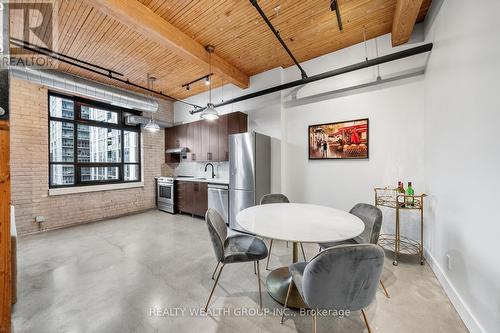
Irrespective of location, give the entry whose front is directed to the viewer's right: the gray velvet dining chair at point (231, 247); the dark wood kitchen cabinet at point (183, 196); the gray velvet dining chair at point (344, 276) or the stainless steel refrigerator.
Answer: the gray velvet dining chair at point (231, 247)

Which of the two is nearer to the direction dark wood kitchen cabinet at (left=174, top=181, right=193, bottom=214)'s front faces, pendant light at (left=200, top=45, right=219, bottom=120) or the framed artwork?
the pendant light

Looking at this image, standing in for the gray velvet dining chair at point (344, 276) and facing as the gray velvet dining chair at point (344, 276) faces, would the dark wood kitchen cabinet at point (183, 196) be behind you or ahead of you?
ahead

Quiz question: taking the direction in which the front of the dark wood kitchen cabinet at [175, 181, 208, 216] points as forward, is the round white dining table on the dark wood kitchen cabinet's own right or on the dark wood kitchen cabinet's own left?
on the dark wood kitchen cabinet's own left

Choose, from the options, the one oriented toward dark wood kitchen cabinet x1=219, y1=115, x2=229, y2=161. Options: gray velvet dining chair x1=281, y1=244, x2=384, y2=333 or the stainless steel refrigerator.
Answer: the gray velvet dining chair

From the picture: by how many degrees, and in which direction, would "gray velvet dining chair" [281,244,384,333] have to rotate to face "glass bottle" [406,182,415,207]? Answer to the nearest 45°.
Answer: approximately 90° to its right

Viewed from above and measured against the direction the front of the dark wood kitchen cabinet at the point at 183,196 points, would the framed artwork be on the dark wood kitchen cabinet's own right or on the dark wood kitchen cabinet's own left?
on the dark wood kitchen cabinet's own left

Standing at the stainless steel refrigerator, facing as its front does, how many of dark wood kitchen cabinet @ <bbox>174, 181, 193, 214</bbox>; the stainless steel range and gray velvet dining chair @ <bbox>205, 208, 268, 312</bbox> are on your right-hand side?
2

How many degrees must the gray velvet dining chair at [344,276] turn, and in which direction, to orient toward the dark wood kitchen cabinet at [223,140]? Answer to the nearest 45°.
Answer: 0° — it already faces it

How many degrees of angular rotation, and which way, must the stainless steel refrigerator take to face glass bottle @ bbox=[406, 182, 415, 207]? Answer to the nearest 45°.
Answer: approximately 90° to its left

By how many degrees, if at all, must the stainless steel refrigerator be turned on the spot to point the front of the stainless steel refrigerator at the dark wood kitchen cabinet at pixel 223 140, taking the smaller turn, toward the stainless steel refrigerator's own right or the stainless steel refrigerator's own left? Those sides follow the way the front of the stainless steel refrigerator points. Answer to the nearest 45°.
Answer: approximately 90° to the stainless steel refrigerator's own right

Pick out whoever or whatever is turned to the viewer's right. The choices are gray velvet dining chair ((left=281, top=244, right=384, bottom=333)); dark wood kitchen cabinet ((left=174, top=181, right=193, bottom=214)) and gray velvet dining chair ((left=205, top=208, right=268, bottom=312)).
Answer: gray velvet dining chair ((left=205, top=208, right=268, bottom=312))

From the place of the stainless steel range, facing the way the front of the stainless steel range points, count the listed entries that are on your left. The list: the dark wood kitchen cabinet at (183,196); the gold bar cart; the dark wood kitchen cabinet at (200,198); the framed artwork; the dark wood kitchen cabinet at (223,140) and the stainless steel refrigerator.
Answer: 6

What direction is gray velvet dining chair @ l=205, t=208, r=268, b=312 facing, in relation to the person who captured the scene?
facing to the right of the viewer

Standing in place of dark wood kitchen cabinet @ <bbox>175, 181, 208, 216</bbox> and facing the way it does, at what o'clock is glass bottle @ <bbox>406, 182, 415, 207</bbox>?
The glass bottle is roughly at 9 o'clock from the dark wood kitchen cabinet.

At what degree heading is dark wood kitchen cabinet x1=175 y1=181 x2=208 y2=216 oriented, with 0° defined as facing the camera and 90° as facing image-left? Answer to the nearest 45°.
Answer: approximately 45°
